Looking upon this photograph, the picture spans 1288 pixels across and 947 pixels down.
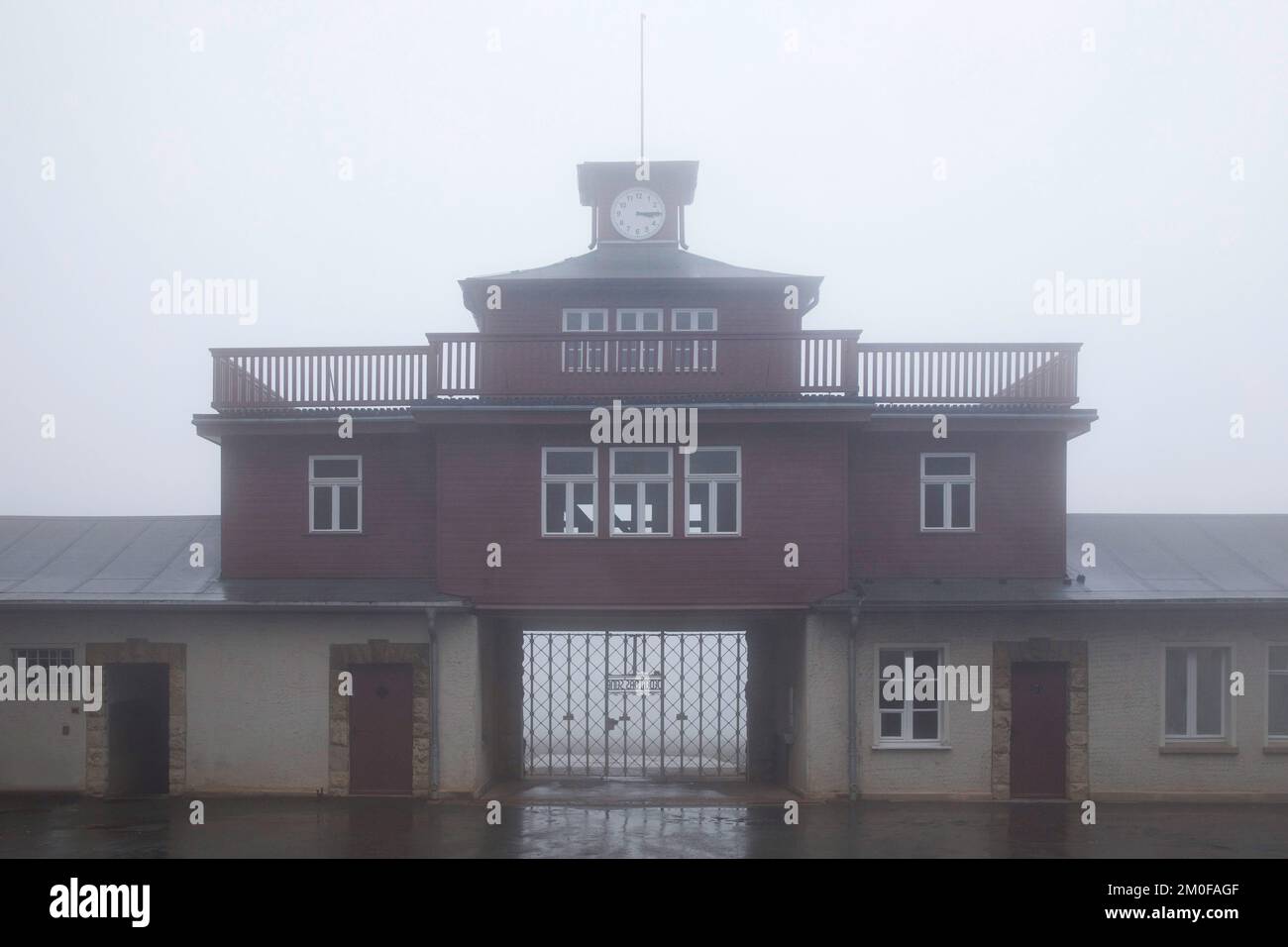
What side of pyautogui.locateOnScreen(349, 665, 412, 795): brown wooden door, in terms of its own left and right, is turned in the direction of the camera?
front
